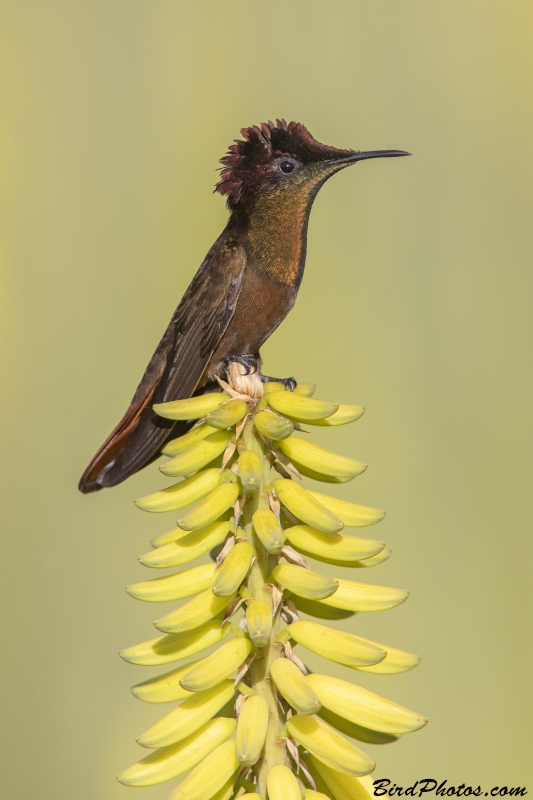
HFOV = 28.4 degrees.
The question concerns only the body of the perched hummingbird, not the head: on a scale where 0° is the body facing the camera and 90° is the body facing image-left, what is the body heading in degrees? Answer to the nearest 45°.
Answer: approximately 270°

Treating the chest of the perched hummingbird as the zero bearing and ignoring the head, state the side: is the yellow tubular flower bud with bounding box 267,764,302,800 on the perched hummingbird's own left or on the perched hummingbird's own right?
on the perched hummingbird's own right

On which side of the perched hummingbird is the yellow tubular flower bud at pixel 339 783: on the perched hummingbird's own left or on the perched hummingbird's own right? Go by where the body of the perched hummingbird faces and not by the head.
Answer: on the perched hummingbird's own right

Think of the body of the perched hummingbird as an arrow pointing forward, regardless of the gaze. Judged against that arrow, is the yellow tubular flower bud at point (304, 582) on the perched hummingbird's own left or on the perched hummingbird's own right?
on the perched hummingbird's own right
